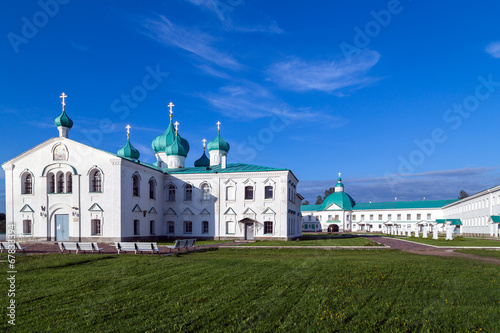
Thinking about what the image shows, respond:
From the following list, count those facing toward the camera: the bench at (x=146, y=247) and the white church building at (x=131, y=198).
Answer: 2

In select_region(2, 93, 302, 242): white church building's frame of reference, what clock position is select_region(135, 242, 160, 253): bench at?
The bench is roughly at 12 o'clock from the white church building.

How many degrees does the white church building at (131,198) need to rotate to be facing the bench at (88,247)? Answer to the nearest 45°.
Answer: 0° — it already faces it

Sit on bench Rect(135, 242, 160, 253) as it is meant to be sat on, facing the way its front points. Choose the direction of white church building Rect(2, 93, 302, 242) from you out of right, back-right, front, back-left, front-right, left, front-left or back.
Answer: back

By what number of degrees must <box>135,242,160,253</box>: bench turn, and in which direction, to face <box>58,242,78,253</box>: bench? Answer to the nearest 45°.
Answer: approximately 135° to its right

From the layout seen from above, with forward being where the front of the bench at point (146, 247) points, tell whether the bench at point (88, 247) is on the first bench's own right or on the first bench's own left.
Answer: on the first bench's own right
